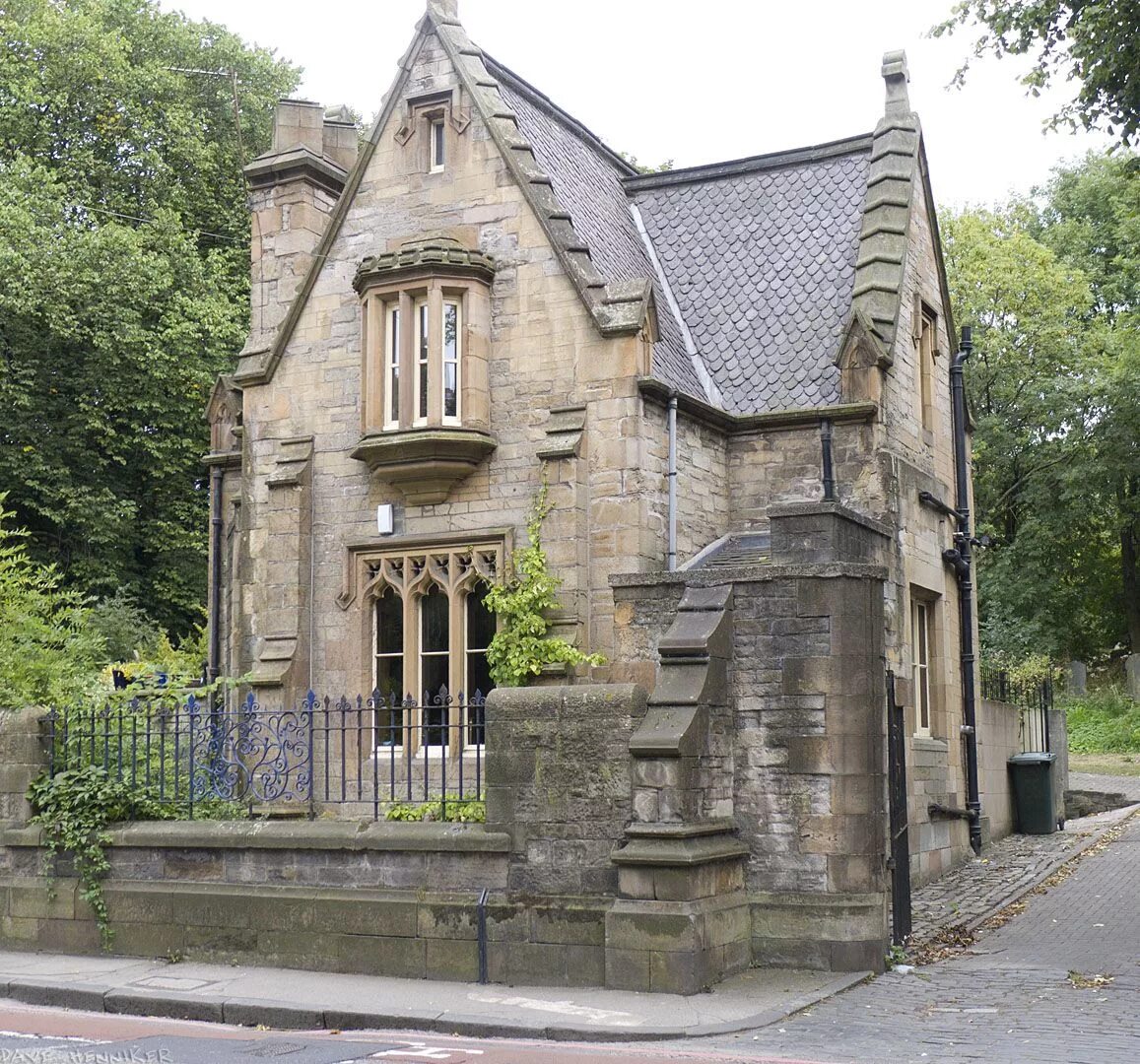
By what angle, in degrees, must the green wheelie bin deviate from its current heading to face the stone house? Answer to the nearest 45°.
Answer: approximately 45° to its right

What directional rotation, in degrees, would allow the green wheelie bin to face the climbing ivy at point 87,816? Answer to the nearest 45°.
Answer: approximately 45° to its right

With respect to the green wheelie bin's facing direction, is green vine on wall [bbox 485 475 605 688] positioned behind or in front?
in front

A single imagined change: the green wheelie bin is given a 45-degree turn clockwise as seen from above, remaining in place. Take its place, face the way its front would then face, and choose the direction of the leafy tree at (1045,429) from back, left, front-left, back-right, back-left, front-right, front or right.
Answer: back-right

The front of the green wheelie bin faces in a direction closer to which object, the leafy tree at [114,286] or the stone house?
the stone house

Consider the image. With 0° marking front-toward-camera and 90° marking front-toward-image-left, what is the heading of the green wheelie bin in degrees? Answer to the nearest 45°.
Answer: approximately 0°

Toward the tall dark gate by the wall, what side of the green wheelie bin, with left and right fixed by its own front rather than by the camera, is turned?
front
